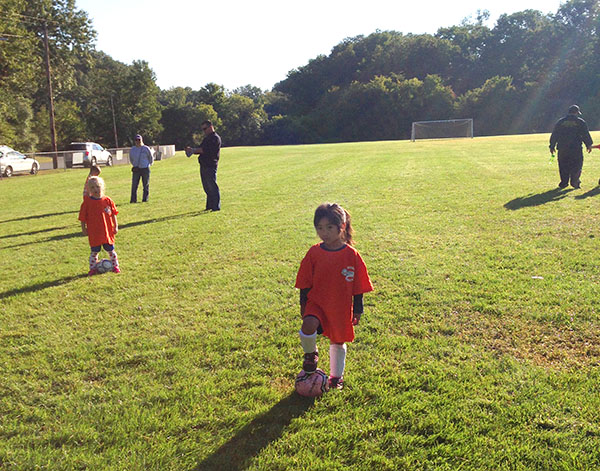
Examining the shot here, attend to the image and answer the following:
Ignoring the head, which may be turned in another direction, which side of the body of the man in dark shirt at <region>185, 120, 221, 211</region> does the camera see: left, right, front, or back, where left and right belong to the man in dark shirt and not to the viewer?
left

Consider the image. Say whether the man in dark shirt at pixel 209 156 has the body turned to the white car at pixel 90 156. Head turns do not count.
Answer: no

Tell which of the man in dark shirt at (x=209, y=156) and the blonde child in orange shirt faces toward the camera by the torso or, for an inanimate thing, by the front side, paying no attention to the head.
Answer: the blonde child in orange shirt

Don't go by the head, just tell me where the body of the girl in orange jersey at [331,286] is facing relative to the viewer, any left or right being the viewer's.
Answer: facing the viewer

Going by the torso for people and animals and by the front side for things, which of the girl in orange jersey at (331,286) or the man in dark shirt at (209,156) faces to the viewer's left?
the man in dark shirt

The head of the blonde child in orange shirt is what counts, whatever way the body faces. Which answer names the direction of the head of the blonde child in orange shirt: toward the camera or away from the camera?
toward the camera

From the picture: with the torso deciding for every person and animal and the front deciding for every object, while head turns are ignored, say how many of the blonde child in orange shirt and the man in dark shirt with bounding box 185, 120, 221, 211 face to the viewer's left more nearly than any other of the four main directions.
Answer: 1

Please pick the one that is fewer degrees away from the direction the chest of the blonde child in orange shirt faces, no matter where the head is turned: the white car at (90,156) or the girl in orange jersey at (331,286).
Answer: the girl in orange jersey

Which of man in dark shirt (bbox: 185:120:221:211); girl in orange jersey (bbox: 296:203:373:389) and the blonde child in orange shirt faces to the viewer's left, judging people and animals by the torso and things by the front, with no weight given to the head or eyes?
the man in dark shirt

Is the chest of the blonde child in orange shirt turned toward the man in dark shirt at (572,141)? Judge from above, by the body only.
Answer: no

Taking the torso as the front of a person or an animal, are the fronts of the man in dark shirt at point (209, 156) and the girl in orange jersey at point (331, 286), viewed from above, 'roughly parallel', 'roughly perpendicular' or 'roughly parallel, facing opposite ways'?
roughly perpendicular
